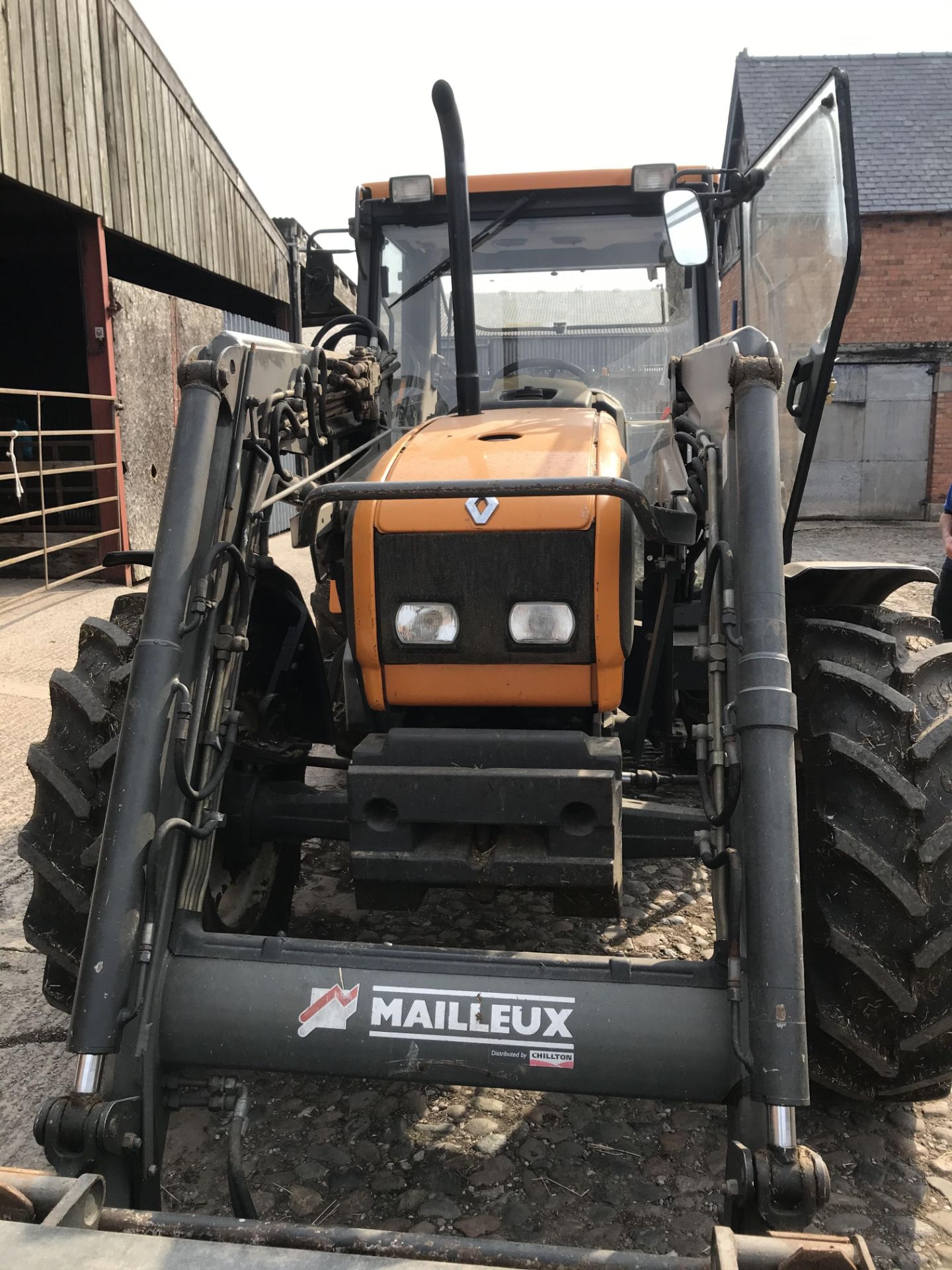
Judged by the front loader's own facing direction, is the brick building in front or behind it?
behind

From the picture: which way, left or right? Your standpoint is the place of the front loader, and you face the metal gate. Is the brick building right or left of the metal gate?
right

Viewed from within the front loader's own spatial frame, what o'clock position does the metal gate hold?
The metal gate is roughly at 5 o'clock from the front loader.

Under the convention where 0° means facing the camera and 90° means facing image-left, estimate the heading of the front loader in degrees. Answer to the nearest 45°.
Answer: approximately 0°
